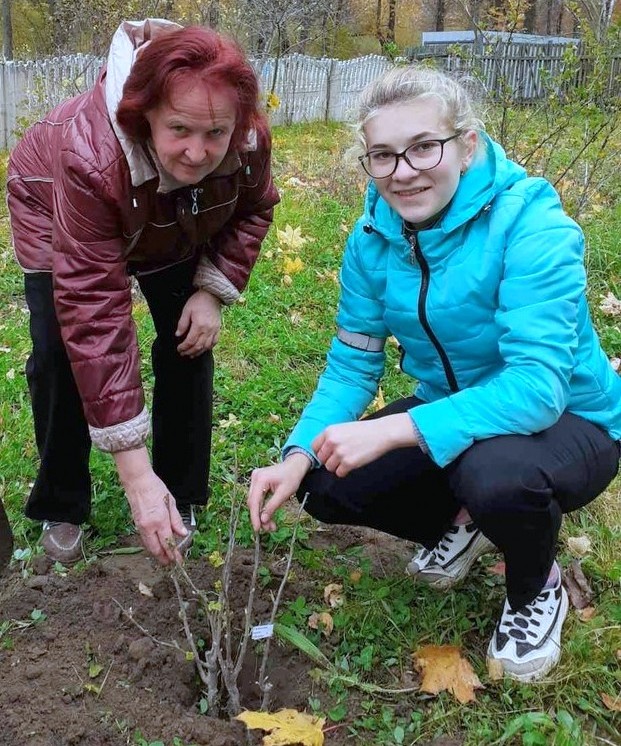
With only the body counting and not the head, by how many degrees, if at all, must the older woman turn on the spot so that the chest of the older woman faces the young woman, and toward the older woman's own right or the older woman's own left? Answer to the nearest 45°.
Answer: approximately 45° to the older woman's own left

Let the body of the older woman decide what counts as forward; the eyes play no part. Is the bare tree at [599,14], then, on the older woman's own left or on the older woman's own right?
on the older woman's own left

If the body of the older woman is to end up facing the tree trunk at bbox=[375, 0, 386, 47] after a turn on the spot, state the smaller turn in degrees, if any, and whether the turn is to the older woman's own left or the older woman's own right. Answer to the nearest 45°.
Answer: approximately 135° to the older woman's own left

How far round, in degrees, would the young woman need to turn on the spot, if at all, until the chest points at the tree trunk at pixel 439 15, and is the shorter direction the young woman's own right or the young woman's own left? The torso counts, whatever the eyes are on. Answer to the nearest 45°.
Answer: approximately 135° to the young woman's own right

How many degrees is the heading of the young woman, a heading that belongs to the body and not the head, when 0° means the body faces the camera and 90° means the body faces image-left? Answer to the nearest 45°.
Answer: approximately 45°

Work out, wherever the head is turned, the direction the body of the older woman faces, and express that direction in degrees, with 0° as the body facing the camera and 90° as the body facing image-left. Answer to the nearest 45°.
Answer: approximately 315°

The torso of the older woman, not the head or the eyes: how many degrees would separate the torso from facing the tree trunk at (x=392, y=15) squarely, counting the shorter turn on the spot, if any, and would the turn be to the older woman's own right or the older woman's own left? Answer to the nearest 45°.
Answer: approximately 135° to the older woman's own left
